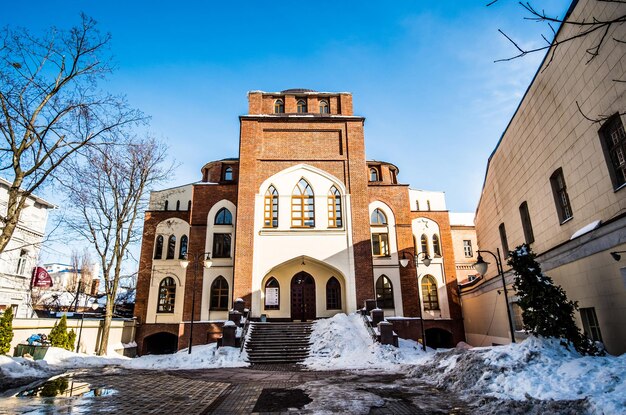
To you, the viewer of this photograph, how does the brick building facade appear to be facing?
facing the viewer

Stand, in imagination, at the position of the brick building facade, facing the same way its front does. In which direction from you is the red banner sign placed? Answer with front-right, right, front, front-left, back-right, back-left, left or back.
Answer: right

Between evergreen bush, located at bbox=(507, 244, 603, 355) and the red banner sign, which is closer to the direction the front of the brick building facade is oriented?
the evergreen bush

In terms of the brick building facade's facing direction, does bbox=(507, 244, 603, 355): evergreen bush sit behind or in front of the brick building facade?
in front

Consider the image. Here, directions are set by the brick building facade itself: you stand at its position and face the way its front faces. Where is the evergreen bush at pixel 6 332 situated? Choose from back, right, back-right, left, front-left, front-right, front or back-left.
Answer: front-right

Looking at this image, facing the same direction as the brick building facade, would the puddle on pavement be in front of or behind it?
in front

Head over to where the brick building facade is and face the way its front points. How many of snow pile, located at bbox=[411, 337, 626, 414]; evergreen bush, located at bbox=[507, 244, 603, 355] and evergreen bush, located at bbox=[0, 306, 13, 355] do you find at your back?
0

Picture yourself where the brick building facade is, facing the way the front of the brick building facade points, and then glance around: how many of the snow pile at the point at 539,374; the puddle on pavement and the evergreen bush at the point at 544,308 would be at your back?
0

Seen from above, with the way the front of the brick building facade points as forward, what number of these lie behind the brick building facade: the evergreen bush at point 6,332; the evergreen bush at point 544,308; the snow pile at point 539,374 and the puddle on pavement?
0

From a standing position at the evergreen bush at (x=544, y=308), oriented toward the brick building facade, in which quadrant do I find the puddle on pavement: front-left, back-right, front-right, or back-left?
front-left

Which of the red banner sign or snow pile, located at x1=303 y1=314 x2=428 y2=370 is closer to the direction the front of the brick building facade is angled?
the snow pile

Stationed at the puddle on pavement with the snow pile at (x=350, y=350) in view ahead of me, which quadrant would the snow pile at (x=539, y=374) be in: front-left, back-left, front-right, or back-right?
front-right

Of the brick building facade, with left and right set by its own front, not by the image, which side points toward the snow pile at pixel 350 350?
front
